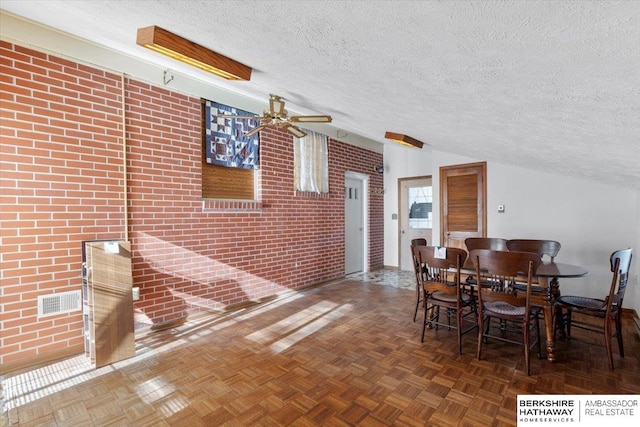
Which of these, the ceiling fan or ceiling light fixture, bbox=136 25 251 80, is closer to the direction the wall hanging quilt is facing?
the ceiling fan

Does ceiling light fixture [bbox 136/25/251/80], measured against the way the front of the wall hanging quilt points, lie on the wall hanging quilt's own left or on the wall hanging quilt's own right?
on the wall hanging quilt's own right

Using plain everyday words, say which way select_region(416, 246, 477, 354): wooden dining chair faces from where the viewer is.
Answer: facing away from the viewer and to the right of the viewer

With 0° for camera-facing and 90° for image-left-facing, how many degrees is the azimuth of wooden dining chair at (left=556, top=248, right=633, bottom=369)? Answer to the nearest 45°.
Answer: approximately 135°

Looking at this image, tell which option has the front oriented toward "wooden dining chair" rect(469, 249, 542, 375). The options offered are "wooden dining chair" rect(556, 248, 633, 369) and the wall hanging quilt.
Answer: the wall hanging quilt

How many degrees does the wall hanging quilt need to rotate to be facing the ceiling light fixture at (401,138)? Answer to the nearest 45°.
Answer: approximately 45° to its left

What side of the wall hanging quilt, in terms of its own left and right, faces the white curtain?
left
